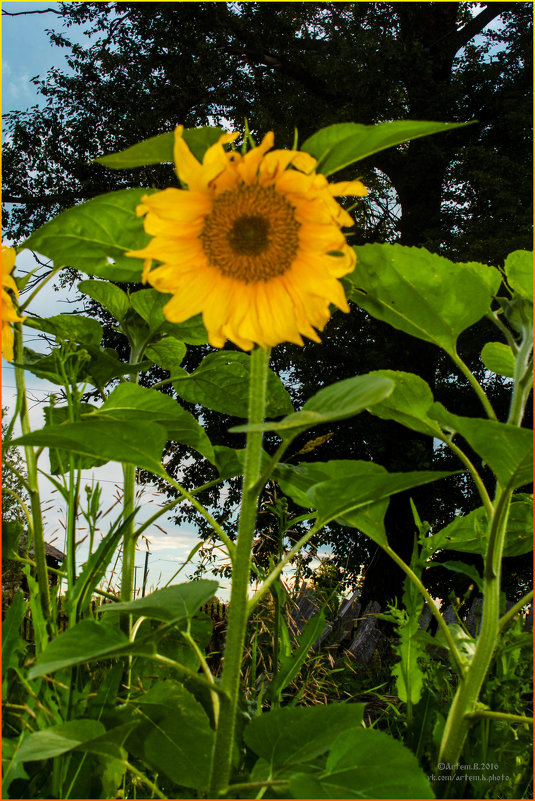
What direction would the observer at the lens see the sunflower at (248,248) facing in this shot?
facing the viewer

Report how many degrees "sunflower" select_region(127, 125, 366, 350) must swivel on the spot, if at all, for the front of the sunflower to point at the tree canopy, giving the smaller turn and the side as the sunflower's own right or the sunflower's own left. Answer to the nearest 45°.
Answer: approximately 180°
